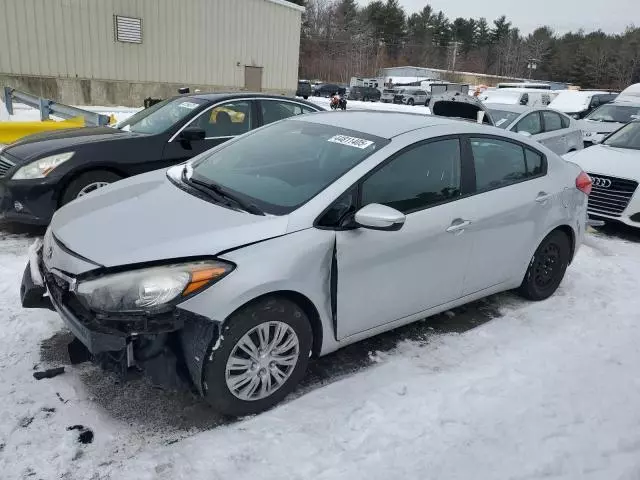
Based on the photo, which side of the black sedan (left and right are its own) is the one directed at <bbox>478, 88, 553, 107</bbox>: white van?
back

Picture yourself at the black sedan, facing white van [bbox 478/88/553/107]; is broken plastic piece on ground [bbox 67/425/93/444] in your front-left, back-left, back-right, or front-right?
back-right

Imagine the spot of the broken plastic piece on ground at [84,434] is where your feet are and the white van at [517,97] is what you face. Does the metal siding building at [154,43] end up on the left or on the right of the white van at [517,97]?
left

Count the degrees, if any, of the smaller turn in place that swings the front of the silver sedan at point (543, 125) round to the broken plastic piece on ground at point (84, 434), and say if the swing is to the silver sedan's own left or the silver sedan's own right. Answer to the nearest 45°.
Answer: approximately 45° to the silver sedan's own left

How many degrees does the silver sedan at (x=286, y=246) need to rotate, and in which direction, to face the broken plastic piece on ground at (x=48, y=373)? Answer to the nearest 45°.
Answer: approximately 45° to its right

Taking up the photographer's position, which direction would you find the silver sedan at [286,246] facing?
facing the viewer and to the left of the viewer

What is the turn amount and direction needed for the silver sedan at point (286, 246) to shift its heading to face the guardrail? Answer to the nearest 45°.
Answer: approximately 90° to its right

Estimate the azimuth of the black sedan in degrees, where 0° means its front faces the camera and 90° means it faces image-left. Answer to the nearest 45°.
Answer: approximately 45°

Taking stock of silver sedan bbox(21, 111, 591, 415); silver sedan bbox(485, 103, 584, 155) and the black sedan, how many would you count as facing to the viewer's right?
0

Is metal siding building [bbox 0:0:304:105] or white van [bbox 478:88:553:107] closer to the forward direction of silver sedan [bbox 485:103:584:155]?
the metal siding building

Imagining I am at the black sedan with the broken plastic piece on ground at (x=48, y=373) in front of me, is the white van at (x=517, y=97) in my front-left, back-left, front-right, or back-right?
back-left

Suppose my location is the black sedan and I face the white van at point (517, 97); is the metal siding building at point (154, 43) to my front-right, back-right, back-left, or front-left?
front-left

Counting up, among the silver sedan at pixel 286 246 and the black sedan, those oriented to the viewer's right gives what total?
0

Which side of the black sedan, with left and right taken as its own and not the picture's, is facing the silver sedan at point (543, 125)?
back
